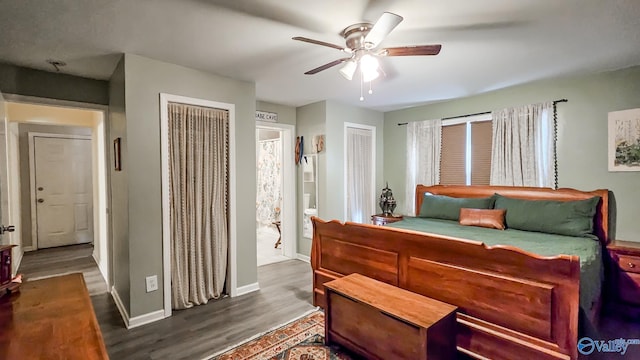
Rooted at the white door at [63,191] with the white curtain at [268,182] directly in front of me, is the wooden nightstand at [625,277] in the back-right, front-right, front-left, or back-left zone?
front-right

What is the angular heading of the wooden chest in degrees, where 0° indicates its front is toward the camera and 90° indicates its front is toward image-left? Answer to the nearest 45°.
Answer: approximately 45°

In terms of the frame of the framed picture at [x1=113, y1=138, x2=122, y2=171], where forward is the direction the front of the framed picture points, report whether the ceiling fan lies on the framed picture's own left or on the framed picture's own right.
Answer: on the framed picture's own left

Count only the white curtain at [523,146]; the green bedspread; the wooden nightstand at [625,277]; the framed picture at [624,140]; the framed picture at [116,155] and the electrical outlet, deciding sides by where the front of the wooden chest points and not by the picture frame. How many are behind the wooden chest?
4

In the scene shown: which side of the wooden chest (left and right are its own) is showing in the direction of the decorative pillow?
back

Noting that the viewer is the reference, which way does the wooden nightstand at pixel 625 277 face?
facing the viewer

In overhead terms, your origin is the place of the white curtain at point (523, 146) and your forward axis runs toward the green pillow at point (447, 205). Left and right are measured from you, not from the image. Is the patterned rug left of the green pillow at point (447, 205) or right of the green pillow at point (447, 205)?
left

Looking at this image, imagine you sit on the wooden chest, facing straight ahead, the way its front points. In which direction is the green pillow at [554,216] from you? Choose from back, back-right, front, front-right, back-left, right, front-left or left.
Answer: back

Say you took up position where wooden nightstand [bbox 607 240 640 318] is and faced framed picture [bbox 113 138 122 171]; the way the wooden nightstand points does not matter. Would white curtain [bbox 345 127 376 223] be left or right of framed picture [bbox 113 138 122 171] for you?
right

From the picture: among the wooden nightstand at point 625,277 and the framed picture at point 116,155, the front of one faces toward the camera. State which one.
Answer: the wooden nightstand

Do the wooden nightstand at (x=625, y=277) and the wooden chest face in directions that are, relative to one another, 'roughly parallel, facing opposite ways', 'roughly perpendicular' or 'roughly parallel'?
roughly parallel

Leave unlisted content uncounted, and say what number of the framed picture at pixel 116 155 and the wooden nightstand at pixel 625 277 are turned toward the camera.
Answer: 1

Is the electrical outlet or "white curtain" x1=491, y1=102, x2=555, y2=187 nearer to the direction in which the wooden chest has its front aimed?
the electrical outlet
